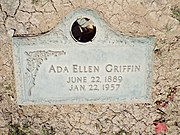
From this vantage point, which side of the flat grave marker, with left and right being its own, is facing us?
front
